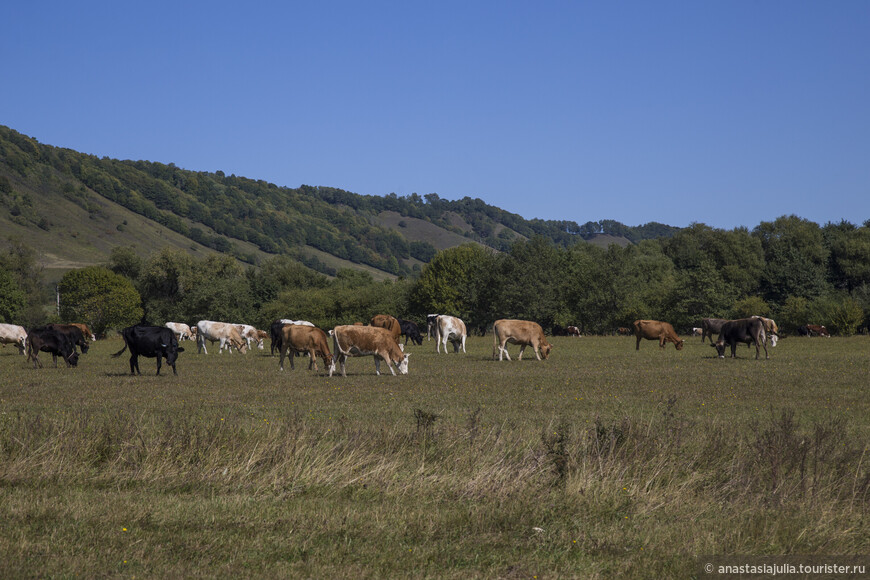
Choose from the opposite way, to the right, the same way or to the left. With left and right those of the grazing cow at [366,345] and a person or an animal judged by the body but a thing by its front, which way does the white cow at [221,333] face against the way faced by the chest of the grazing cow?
the same way

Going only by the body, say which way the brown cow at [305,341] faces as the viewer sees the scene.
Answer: to the viewer's right

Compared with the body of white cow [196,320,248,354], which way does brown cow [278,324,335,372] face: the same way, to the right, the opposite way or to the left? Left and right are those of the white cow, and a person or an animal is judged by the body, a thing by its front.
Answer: the same way

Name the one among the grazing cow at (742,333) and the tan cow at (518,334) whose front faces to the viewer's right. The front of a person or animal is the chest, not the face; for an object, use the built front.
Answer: the tan cow

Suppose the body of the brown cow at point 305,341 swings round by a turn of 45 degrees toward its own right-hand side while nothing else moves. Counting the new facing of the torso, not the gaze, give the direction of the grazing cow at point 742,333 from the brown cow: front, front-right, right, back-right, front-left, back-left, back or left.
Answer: front-left

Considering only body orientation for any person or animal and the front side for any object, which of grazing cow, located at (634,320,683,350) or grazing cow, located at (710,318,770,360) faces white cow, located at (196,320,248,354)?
grazing cow, located at (710,318,770,360)

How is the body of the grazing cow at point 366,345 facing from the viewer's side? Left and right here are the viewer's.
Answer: facing to the right of the viewer

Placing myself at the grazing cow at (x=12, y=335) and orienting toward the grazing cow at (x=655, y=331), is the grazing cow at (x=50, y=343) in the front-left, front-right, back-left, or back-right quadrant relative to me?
front-right

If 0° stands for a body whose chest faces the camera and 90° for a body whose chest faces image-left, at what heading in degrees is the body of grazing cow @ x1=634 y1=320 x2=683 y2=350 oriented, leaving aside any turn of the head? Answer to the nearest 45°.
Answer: approximately 270°

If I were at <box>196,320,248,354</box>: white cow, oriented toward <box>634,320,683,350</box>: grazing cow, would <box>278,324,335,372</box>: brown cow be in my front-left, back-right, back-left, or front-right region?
front-right

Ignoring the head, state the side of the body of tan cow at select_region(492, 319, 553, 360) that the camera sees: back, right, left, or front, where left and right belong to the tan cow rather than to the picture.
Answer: right

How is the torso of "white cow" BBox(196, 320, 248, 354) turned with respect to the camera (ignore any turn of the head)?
to the viewer's right

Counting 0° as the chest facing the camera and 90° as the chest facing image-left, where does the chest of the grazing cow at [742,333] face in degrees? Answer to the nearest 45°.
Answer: approximately 90°

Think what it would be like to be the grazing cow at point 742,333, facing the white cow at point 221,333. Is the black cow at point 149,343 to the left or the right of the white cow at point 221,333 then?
left

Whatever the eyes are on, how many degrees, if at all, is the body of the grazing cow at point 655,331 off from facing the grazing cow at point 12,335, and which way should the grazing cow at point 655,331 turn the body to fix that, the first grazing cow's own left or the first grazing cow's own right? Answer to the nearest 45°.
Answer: approximately 180°

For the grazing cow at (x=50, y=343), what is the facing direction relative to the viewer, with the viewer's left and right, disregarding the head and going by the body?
facing to the right of the viewer
